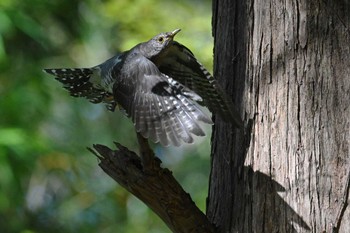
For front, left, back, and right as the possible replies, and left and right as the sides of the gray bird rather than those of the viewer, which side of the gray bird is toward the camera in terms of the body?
right

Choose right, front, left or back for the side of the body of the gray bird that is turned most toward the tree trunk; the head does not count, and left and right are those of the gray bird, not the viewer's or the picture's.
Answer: front
